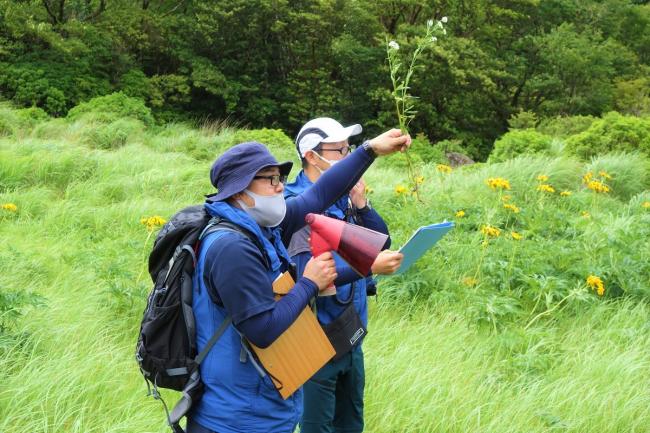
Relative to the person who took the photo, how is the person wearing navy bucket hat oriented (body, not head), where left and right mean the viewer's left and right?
facing to the right of the viewer

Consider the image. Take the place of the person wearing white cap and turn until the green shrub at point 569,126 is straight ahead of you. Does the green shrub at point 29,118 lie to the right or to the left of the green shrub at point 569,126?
left

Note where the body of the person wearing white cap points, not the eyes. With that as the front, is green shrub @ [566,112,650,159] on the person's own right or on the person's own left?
on the person's own left

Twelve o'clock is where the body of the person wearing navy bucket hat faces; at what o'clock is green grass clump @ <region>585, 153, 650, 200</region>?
The green grass clump is roughly at 10 o'clock from the person wearing navy bucket hat.
